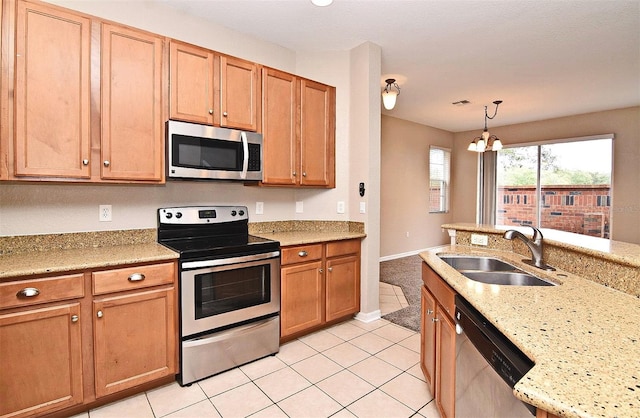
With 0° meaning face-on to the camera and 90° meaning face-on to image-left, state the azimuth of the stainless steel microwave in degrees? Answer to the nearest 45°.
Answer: approximately 315°

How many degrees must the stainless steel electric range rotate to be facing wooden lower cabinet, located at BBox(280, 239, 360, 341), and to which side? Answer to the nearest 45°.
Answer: approximately 45° to its left

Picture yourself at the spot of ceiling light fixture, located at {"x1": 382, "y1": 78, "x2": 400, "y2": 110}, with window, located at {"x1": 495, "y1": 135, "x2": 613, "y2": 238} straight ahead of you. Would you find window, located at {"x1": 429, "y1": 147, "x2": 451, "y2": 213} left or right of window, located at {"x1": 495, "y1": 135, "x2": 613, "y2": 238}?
left

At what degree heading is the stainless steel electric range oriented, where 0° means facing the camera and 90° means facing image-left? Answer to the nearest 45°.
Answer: approximately 315°

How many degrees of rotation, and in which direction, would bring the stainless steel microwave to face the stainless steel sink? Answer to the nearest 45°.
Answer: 0° — it already faces it
